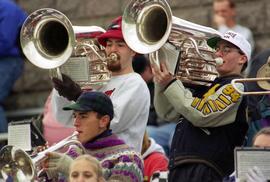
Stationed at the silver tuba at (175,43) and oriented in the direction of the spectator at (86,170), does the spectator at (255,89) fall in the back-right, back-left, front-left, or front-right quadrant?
back-left

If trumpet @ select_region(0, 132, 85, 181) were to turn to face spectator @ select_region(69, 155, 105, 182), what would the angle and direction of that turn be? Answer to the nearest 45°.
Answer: approximately 90° to its left

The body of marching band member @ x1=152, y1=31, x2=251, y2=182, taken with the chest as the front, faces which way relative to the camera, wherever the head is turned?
to the viewer's left

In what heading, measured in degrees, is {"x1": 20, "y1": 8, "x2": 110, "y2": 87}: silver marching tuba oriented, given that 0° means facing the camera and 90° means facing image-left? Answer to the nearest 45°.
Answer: approximately 45°
